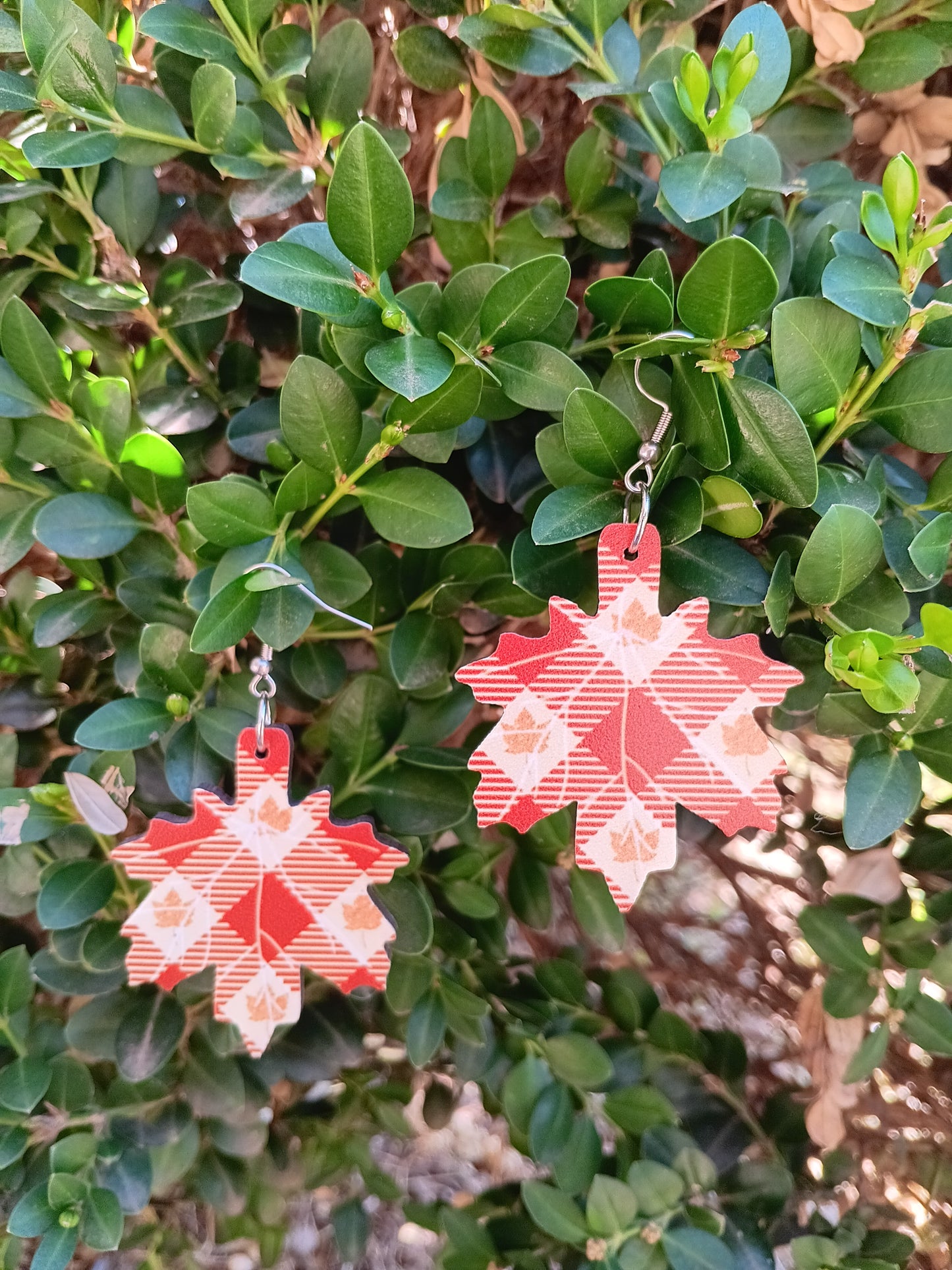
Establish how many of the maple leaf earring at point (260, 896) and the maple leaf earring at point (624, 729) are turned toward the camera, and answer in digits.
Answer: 2

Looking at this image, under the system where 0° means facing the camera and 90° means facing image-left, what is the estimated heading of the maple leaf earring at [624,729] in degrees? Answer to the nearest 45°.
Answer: approximately 0°

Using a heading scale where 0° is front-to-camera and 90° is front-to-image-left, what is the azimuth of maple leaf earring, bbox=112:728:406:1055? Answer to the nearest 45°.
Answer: approximately 0°
